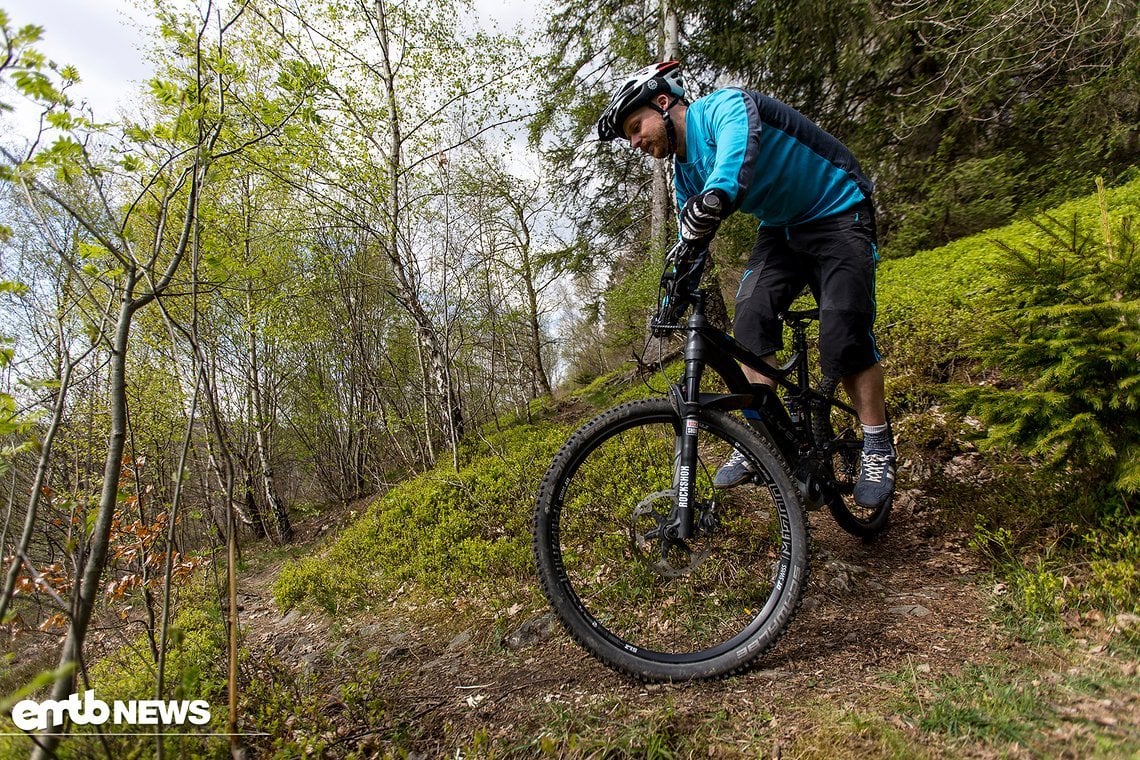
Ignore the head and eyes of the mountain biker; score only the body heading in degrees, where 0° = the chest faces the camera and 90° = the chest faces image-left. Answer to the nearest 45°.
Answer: approximately 45°
